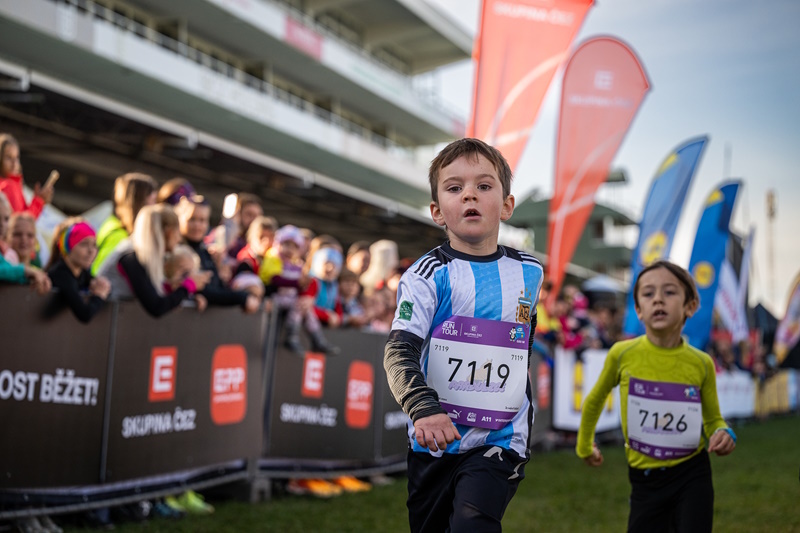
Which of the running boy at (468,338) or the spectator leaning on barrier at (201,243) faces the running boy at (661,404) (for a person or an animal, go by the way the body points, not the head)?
the spectator leaning on barrier

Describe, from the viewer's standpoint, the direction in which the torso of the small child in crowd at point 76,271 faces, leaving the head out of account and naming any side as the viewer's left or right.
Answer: facing the viewer and to the right of the viewer

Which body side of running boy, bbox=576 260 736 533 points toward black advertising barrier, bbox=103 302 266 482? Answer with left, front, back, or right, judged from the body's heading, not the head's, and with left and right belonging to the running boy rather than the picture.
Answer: right

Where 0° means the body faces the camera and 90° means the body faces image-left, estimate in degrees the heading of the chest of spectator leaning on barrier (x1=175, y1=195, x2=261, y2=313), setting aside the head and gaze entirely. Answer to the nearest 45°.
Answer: approximately 315°

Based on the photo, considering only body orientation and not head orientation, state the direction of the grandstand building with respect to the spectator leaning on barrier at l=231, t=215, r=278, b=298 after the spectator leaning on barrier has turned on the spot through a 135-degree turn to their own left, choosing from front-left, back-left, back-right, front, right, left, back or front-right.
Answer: front

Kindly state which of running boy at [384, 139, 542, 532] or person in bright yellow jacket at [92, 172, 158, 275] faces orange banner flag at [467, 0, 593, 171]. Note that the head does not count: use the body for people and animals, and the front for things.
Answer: the person in bright yellow jacket

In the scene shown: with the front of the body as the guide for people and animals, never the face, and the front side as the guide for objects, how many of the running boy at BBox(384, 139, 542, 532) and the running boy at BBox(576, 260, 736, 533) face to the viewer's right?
0

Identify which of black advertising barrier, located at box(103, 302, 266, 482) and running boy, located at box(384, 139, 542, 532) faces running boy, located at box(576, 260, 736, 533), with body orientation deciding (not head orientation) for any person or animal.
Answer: the black advertising barrier

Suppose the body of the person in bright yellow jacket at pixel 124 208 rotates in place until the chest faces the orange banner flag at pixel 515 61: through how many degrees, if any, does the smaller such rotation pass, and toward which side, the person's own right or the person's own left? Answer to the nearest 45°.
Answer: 0° — they already face it

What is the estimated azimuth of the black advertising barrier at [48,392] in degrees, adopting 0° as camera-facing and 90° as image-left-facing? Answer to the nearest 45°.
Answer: approximately 315°

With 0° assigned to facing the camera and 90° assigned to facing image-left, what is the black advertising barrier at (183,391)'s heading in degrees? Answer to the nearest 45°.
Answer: approximately 315°

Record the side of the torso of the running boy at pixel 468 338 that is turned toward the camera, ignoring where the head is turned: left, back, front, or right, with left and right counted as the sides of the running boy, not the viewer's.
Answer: front

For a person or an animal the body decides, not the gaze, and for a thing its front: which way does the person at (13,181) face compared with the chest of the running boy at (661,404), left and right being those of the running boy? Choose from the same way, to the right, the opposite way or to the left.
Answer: to the left
